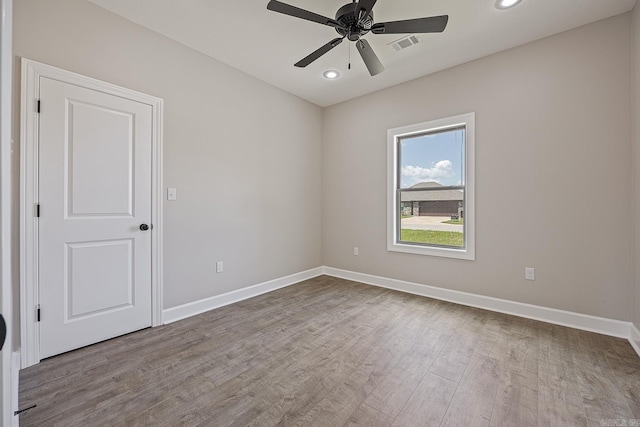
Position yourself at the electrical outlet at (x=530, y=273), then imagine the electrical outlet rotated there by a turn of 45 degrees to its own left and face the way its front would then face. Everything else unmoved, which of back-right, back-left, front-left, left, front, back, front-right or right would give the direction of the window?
back-right

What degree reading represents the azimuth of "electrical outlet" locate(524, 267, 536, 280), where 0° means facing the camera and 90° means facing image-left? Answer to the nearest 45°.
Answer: approximately 0°

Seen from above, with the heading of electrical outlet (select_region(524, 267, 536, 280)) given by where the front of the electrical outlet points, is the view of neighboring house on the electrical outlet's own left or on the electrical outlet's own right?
on the electrical outlet's own right

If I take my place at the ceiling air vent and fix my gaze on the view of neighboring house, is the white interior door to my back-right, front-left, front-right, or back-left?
back-left

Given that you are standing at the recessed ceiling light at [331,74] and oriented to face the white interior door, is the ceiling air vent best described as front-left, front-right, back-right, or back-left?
back-left

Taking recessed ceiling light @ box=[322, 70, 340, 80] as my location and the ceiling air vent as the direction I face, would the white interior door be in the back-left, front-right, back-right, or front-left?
back-right
